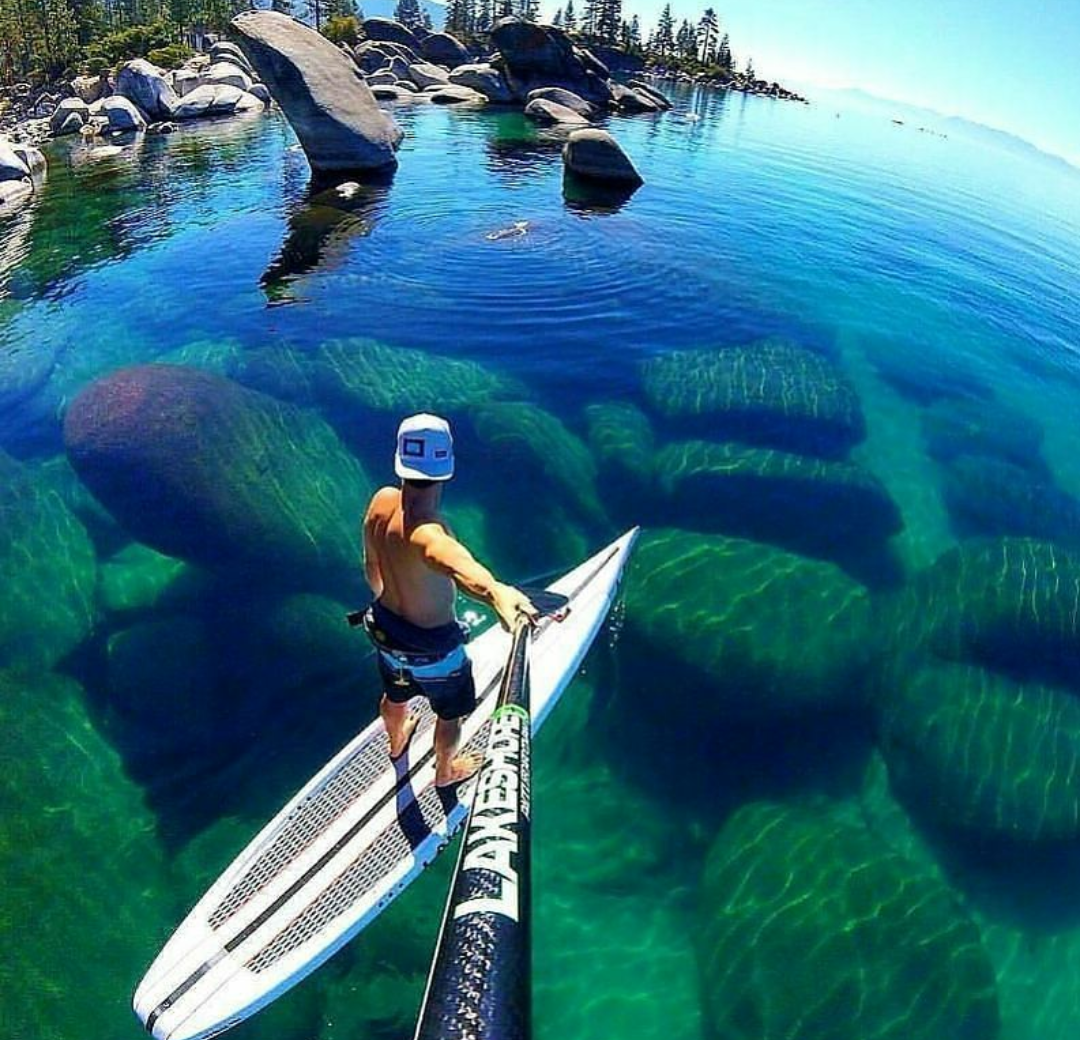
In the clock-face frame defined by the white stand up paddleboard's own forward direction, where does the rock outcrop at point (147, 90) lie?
The rock outcrop is roughly at 10 o'clock from the white stand up paddleboard.

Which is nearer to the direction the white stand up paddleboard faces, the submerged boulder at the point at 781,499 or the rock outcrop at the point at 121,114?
the submerged boulder

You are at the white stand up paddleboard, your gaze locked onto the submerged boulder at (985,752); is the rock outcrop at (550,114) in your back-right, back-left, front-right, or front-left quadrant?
front-left

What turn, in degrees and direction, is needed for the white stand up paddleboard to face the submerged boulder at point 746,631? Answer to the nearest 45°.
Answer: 0° — it already faces it

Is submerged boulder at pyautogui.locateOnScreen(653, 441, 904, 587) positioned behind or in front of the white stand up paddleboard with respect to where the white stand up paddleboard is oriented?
in front

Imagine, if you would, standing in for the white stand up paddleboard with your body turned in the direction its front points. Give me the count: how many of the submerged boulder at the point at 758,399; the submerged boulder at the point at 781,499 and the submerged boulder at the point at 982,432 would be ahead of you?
3

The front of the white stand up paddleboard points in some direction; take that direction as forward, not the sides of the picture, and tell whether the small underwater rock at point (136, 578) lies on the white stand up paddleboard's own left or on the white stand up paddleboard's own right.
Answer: on the white stand up paddleboard's own left

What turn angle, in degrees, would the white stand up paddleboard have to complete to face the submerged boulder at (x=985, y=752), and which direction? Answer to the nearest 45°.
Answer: approximately 45° to its right

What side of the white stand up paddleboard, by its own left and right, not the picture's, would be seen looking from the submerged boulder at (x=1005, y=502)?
front

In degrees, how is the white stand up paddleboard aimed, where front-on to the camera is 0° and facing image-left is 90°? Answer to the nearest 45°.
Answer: approximately 225°

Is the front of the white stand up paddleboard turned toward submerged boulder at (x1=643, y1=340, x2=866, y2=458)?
yes

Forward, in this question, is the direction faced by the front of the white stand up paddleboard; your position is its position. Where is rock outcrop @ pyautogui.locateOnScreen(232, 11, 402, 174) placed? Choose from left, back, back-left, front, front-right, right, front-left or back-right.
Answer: front-left

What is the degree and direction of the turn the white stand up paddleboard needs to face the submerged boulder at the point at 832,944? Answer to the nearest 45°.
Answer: approximately 45° to its right

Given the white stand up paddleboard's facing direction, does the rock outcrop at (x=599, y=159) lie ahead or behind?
ahead

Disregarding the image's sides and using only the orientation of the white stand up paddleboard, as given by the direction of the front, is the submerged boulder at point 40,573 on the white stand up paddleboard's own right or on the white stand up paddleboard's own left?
on the white stand up paddleboard's own left

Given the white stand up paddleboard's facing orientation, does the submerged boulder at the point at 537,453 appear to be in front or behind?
in front
